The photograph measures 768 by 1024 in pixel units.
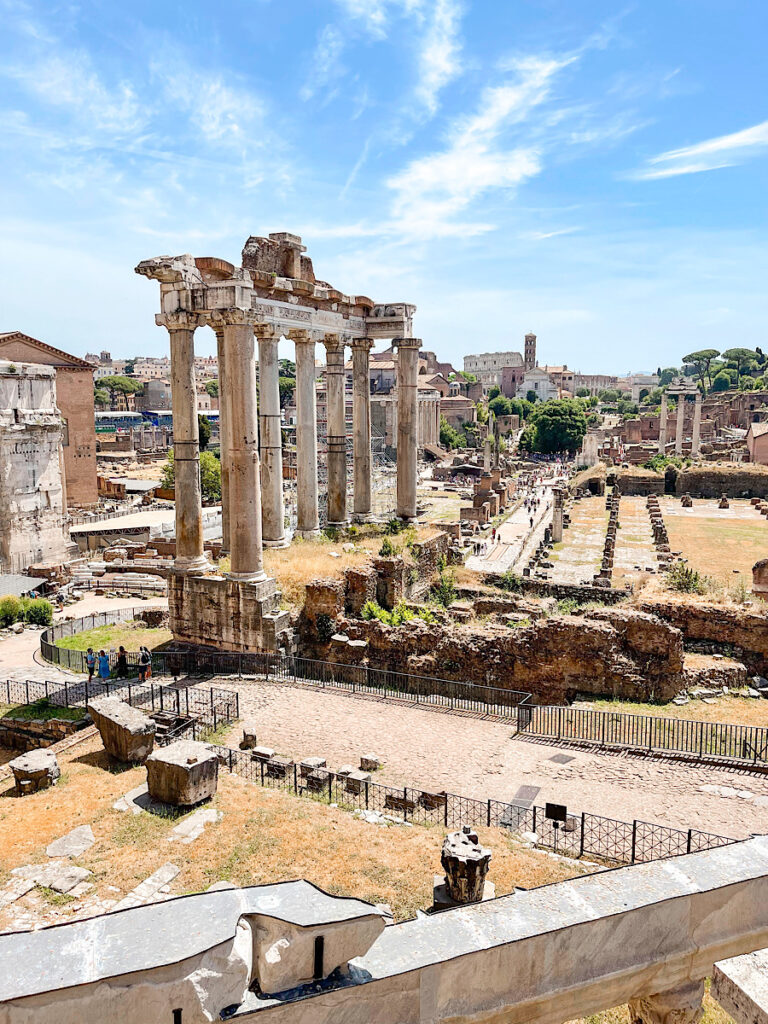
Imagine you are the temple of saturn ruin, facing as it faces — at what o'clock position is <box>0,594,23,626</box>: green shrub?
The green shrub is roughly at 12 o'clock from the temple of saturn ruin.

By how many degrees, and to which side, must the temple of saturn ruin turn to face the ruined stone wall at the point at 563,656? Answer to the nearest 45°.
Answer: approximately 135° to its right

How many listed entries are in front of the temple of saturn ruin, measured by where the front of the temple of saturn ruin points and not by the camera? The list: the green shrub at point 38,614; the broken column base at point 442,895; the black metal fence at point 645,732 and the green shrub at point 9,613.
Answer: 2

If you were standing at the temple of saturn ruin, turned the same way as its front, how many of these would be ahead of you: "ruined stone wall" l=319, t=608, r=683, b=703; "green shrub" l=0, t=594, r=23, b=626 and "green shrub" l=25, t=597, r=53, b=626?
2

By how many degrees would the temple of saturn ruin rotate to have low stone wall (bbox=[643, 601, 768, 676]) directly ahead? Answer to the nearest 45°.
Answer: approximately 135° to its right

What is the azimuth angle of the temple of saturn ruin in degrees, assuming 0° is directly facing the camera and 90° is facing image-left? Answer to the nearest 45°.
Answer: approximately 135°

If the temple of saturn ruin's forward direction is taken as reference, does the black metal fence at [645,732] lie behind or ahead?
behind

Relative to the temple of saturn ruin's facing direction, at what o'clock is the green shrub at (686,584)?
The green shrub is roughly at 4 o'clock from the temple of saturn ruin.

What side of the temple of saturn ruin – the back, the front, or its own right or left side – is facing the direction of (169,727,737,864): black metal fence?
back

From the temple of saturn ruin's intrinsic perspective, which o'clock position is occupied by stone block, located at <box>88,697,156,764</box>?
The stone block is roughly at 8 o'clock from the temple of saturn ruin.

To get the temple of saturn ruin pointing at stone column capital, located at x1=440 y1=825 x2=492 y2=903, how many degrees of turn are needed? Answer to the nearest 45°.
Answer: approximately 135° to its left
